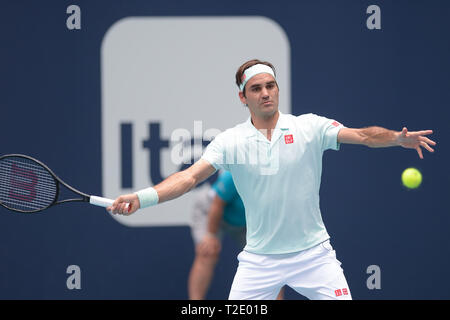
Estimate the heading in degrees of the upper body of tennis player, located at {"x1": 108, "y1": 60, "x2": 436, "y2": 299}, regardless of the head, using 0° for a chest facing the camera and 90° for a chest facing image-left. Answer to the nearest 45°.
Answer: approximately 0°

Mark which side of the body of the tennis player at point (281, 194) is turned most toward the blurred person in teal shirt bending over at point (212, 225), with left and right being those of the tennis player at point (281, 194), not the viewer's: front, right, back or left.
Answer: back
